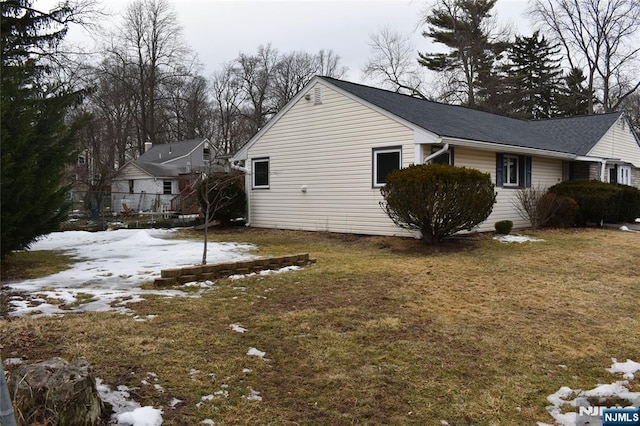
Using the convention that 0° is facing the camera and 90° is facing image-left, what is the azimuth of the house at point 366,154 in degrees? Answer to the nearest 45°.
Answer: approximately 315°

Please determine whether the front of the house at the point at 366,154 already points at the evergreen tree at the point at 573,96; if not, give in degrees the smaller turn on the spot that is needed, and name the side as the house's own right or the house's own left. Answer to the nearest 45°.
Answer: approximately 90° to the house's own left

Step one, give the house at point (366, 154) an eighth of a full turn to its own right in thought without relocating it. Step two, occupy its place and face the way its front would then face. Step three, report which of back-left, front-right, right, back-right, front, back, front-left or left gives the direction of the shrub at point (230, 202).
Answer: right

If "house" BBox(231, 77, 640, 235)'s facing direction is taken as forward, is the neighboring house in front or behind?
behind

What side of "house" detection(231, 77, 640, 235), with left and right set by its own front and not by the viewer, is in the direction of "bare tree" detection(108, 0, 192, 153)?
back

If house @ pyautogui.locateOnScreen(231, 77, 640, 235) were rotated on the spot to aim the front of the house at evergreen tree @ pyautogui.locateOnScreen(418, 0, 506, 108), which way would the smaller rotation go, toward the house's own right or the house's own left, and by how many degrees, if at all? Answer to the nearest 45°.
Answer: approximately 135° to the house's own left

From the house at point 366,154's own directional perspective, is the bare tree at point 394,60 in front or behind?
behind

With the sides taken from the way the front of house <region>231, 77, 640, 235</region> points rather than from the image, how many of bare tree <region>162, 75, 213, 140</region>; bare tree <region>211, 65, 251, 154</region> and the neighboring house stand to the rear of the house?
3

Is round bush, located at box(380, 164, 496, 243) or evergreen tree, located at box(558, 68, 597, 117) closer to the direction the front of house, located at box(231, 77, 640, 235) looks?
the round bush

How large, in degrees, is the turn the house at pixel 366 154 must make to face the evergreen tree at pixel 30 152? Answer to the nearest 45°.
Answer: approximately 90° to its right

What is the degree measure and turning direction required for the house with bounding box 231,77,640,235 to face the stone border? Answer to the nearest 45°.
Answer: approximately 45° to its right
